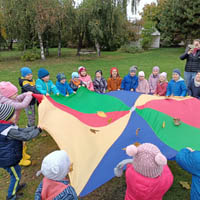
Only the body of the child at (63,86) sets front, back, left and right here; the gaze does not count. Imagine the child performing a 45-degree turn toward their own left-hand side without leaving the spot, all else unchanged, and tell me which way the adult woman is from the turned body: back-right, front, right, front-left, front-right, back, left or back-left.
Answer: front

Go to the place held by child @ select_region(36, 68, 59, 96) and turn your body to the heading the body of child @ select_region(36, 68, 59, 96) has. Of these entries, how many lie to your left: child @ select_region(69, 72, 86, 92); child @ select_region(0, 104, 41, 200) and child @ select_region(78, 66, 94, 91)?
2

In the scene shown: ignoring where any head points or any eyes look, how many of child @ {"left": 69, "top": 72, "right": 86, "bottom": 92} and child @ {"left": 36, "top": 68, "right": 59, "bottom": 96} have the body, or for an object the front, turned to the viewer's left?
0

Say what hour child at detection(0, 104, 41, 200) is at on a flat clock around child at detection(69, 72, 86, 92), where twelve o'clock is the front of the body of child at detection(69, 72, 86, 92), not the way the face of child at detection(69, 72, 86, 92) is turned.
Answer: child at detection(0, 104, 41, 200) is roughly at 2 o'clock from child at detection(69, 72, 86, 92).

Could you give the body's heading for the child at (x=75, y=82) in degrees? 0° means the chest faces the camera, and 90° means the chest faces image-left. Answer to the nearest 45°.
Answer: approximately 315°

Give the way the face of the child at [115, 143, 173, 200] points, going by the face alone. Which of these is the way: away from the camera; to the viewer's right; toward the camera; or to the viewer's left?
away from the camera

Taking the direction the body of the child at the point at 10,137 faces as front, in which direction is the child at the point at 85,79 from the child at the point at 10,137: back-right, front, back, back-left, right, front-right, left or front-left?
front

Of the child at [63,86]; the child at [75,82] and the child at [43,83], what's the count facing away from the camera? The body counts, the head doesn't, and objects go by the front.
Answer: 0

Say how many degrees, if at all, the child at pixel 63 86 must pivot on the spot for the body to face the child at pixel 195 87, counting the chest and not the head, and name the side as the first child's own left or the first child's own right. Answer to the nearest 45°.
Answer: approximately 45° to the first child's own left

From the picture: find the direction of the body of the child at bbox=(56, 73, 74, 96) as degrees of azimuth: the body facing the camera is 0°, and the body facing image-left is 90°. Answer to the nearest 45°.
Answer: approximately 315°

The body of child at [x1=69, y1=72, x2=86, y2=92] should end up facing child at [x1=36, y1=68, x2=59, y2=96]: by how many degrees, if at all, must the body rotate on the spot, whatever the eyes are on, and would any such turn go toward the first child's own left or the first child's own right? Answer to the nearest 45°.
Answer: approximately 90° to the first child's own right

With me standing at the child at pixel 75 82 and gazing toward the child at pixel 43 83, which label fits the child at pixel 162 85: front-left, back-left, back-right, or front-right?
back-left

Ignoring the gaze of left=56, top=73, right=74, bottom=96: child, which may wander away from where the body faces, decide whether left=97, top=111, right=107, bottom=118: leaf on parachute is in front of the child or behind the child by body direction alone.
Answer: in front

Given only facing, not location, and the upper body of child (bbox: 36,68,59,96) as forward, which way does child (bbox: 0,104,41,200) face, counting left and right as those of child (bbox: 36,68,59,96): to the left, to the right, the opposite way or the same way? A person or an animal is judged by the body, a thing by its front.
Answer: to the left

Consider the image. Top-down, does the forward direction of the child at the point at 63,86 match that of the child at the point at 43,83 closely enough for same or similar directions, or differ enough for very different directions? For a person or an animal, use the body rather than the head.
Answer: same or similar directions

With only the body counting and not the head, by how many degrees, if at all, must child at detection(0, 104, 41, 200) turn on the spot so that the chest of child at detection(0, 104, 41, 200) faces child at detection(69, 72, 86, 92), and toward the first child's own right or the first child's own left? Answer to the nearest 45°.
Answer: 0° — they already face them
